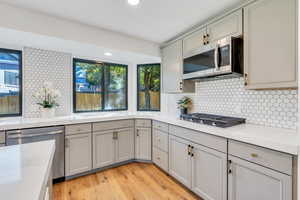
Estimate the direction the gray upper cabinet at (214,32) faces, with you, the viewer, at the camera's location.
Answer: facing the viewer and to the left of the viewer

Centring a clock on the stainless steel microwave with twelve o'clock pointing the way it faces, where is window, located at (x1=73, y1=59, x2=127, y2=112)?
The window is roughly at 2 o'clock from the stainless steel microwave.

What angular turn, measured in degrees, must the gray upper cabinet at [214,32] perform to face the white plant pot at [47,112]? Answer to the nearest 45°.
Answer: approximately 45° to its right

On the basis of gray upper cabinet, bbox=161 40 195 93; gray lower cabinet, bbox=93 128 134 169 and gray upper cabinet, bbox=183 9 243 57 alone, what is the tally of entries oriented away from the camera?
0

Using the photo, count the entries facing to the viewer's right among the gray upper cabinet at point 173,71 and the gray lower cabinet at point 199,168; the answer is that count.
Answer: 0

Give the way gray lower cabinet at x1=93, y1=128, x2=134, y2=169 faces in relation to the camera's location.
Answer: facing the viewer and to the right of the viewer

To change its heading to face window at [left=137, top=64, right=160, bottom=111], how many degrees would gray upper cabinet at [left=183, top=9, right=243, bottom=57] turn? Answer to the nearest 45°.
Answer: approximately 90° to its right

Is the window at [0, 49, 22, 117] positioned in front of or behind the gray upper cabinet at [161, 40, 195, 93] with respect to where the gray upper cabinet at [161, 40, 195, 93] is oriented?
in front

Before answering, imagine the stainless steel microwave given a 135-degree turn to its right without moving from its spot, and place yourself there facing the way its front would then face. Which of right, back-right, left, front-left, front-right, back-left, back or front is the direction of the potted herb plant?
front-left

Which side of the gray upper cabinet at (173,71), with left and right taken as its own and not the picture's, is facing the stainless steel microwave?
left

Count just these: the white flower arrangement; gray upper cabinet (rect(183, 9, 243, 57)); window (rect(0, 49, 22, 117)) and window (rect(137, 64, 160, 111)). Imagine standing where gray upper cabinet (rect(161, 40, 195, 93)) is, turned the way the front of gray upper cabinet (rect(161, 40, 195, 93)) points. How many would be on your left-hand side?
1

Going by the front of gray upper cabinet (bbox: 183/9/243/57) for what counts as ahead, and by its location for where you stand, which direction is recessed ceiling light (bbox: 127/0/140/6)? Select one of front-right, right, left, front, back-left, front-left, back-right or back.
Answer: front

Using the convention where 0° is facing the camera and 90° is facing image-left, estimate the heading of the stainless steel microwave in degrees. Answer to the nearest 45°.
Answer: approximately 45°
